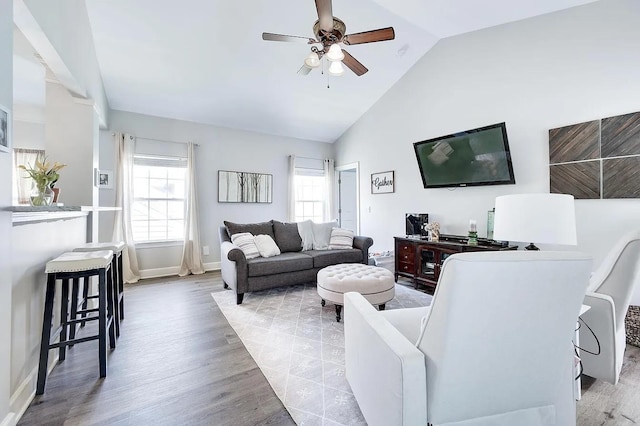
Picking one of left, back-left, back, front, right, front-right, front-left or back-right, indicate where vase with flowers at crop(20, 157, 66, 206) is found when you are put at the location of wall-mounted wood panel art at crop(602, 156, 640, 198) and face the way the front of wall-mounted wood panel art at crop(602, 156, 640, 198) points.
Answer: front-right

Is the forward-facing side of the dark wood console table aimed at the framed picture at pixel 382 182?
no

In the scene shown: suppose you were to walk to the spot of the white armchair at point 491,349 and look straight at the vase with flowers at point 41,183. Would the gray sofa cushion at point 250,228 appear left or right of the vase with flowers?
right

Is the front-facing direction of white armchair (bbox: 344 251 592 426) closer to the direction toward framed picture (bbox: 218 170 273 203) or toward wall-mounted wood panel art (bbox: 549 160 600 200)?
the framed picture

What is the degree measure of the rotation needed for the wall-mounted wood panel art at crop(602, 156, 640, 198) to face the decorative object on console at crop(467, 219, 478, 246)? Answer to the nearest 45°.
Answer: approximately 90° to its right

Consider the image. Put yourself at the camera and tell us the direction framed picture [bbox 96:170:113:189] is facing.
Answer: facing the viewer

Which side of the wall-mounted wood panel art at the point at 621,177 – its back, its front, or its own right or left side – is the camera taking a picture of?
front

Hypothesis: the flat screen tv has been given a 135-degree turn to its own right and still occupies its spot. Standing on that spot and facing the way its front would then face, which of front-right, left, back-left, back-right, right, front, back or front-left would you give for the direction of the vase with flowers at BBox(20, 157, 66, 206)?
back-left

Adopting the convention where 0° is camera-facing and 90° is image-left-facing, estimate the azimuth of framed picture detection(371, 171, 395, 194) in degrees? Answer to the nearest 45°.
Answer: approximately 45°

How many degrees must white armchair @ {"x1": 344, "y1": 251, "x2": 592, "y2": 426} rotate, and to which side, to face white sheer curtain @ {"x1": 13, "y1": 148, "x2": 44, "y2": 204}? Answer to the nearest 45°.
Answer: approximately 45° to its left

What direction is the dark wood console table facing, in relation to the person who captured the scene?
facing the viewer and to the left of the viewer

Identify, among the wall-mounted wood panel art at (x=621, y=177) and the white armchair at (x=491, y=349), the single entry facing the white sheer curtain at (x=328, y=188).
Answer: the white armchair

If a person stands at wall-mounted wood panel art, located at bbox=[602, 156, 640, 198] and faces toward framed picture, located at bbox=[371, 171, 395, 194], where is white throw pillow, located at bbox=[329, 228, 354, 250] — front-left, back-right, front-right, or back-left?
front-left

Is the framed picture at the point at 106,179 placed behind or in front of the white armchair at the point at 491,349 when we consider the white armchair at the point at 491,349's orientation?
in front

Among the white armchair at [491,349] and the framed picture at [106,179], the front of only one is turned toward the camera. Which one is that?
the framed picture

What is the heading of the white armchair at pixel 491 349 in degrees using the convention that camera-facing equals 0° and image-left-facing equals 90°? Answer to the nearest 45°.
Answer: approximately 135°
